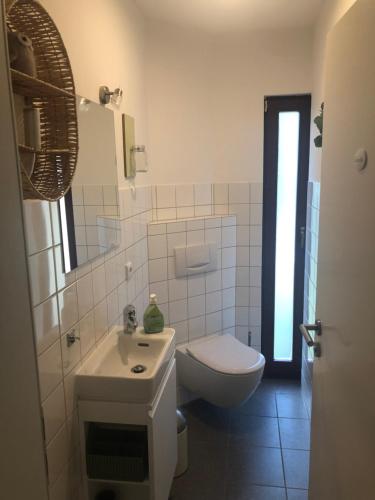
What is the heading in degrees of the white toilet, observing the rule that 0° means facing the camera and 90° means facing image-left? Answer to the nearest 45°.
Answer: approximately 315°

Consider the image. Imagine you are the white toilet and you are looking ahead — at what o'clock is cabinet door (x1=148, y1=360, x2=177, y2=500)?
The cabinet door is roughly at 2 o'clock from the white toilet.

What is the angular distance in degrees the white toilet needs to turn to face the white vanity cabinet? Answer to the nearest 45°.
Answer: approximately 45° to its right

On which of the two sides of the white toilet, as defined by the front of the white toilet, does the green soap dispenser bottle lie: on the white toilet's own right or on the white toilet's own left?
on the white toilet's own right
